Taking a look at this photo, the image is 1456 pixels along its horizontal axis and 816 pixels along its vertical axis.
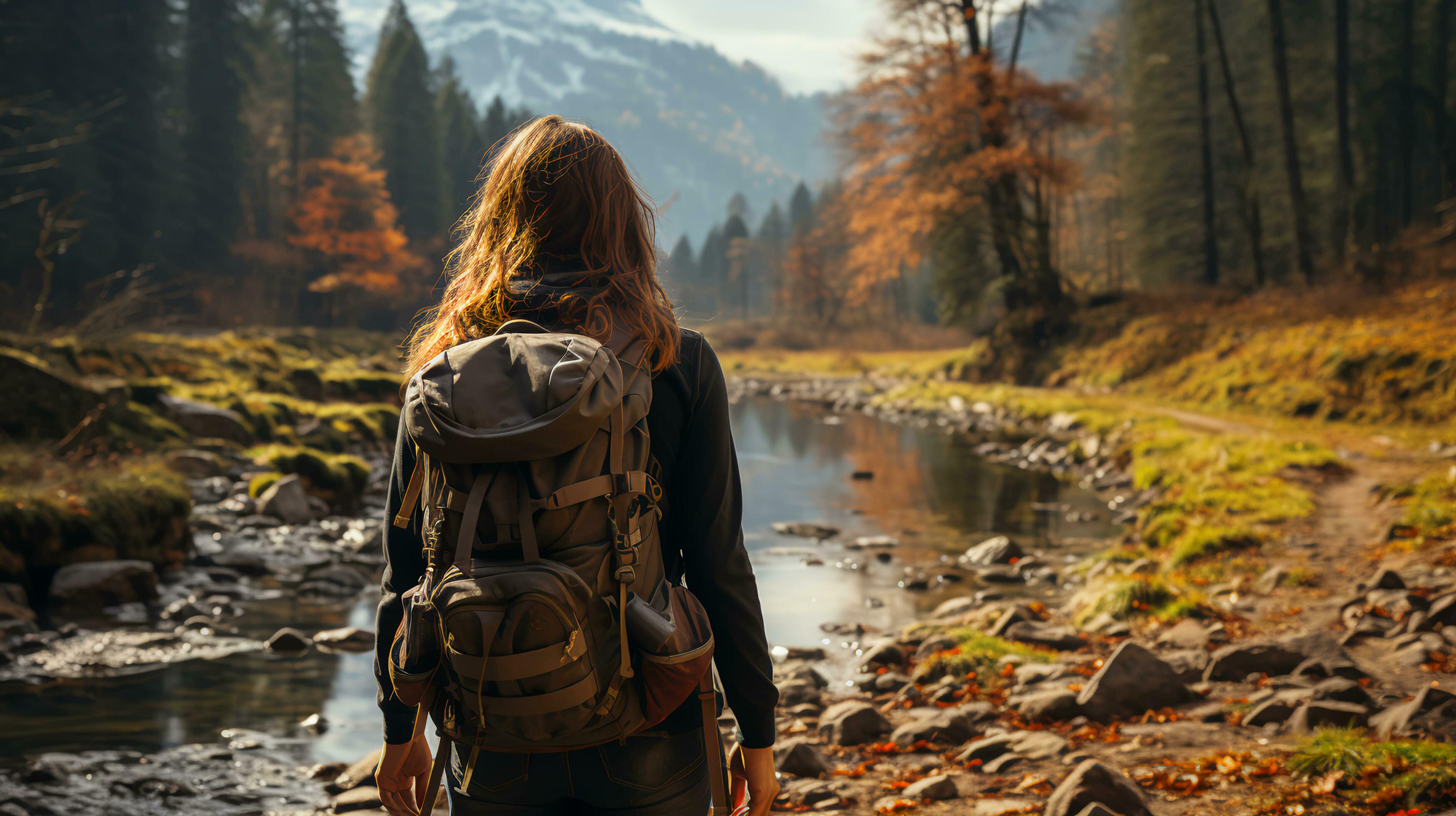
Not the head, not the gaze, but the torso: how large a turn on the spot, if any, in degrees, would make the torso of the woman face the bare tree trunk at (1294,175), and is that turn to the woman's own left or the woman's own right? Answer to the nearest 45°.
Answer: approximately 45° to the woman's own right

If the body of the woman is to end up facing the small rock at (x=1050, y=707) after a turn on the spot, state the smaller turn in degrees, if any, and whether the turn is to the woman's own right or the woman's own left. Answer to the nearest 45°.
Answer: approximately 45° to the woman's own right

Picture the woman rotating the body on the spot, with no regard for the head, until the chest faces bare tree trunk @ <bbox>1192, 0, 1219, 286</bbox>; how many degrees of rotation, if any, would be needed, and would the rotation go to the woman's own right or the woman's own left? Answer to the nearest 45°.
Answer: approximately 45° to the woman's own right

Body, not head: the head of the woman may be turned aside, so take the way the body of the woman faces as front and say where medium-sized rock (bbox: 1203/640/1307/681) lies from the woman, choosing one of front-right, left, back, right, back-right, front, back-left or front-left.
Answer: front-right

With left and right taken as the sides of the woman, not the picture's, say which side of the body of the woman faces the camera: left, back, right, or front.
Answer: back

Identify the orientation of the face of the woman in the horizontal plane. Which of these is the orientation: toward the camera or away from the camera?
away from the camera
